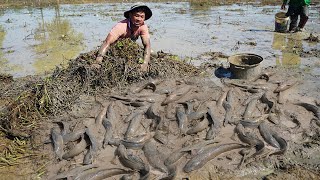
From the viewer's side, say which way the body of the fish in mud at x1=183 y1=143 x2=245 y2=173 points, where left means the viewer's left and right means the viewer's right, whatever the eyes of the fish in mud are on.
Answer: facing the viewer and to the left of the viewer

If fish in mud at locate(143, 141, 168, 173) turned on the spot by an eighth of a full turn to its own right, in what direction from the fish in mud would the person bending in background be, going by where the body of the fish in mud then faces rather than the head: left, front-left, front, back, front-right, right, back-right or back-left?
front-right

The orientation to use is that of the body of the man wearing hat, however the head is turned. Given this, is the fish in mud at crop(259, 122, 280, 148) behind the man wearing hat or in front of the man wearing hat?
in front

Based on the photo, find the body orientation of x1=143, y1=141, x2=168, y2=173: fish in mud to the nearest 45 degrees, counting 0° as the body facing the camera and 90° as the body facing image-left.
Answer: approximately 135°

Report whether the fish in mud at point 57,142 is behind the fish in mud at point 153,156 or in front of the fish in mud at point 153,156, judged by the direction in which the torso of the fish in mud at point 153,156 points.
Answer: in front

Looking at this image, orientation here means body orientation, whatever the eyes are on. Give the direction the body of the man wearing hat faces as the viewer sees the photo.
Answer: toward the camera

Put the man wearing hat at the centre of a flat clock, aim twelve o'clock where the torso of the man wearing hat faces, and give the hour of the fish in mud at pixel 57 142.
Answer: The fish in mud is roughly at 1 o'clock from the man wearing hat.

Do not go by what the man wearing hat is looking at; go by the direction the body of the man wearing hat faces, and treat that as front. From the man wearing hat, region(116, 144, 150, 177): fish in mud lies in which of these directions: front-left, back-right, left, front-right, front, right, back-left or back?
front
